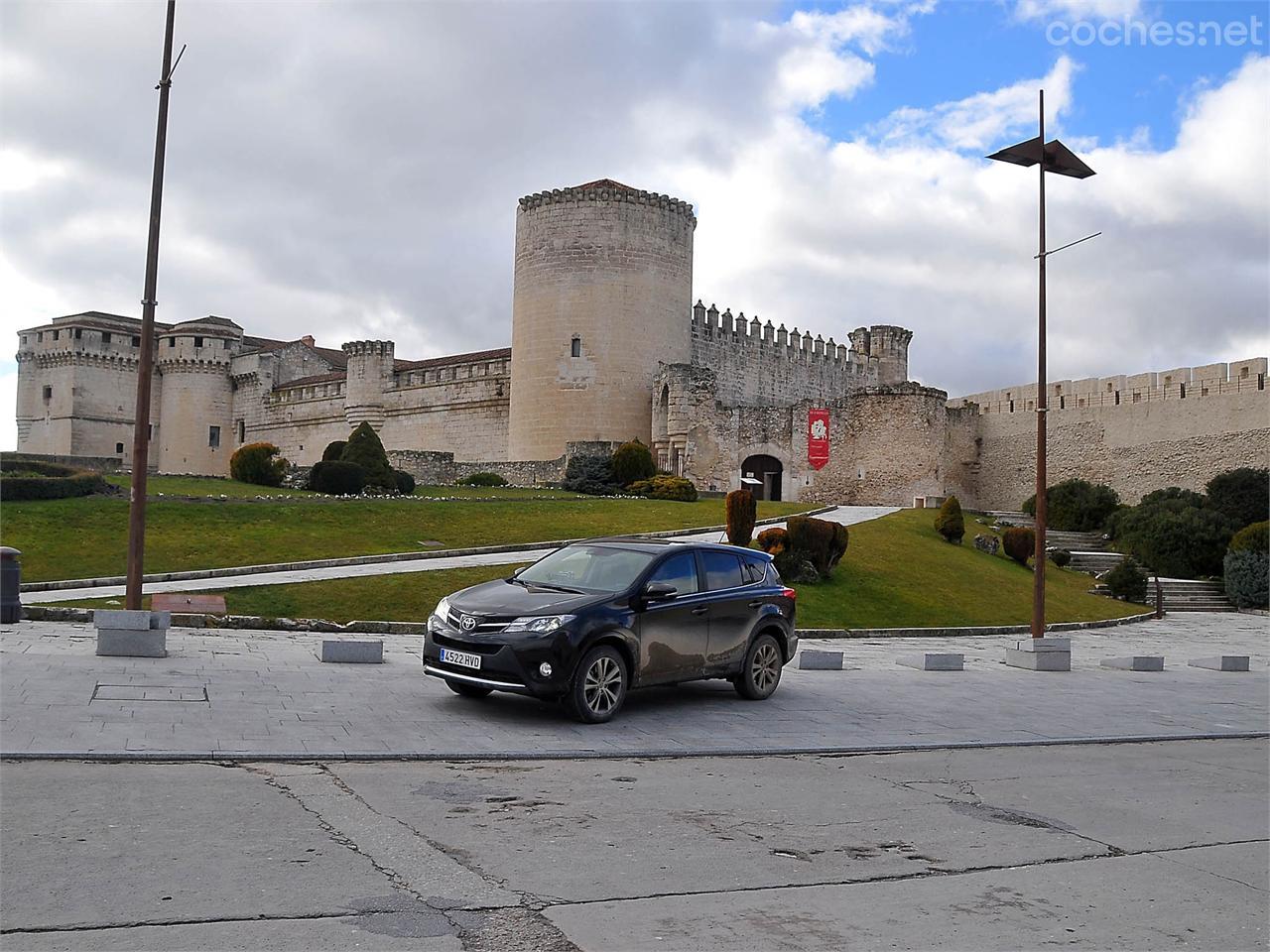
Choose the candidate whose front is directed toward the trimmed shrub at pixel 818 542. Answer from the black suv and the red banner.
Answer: the red banner

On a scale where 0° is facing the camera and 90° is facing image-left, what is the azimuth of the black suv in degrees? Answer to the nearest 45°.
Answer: approximately 45°

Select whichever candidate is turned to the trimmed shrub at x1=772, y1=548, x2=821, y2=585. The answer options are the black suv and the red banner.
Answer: the red banner

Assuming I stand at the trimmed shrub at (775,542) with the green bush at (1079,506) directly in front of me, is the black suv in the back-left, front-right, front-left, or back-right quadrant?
back-right

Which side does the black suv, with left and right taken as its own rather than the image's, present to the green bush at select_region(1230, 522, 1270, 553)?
back

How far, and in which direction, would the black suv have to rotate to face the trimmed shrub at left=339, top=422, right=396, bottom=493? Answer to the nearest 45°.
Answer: approximately 135° to its right

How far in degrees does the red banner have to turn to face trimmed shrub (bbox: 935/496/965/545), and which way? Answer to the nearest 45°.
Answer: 0° — it already faces it

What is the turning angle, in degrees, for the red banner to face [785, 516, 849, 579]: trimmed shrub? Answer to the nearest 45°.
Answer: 0° — it already faces it

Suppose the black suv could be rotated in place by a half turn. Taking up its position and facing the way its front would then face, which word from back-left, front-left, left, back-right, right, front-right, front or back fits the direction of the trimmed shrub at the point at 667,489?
front-left

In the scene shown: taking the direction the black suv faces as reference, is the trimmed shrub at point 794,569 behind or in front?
behind

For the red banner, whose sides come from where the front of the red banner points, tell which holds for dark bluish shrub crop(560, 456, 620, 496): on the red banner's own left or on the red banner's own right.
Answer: on the red banner's own right

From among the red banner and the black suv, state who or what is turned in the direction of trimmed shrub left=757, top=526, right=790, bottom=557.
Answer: the red banner

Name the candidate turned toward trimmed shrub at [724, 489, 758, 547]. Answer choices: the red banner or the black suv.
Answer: the red banner
